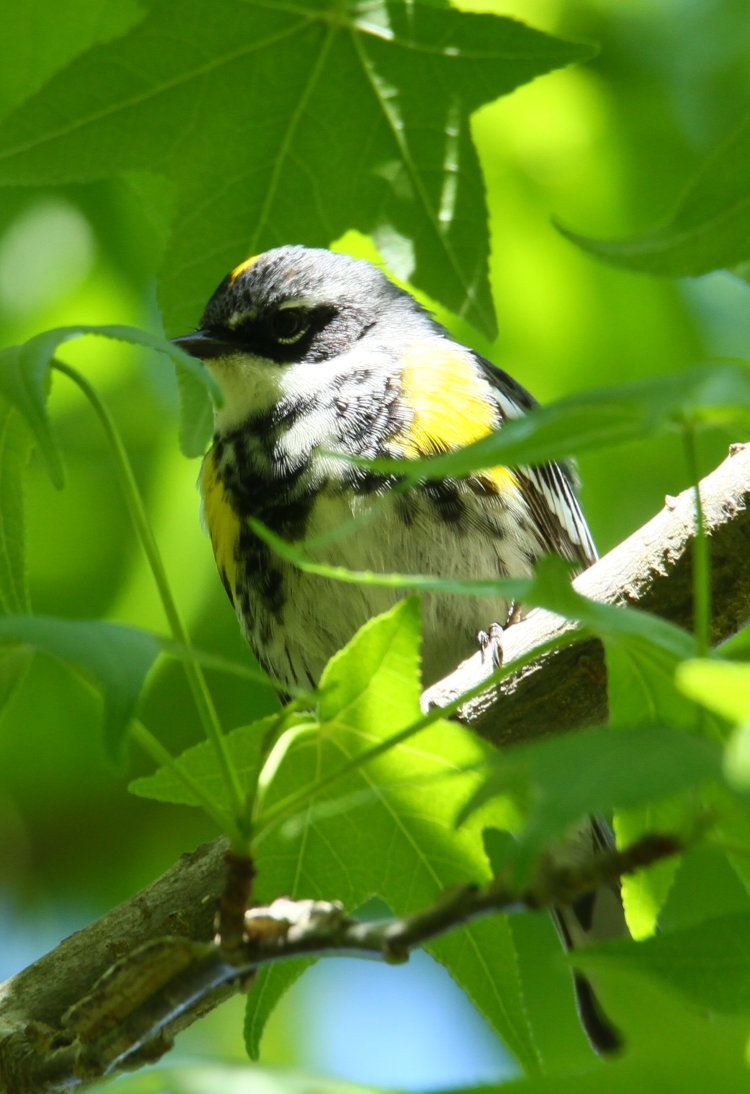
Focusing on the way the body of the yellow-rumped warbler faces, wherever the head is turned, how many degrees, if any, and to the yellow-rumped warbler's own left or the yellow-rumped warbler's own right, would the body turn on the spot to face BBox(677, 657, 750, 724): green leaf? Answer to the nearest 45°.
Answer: approximately 45° to the yellow-rumped warbler's own left

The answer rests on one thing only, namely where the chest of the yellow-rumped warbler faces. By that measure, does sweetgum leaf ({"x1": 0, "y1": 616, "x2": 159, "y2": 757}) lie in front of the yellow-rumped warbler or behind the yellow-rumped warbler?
in front

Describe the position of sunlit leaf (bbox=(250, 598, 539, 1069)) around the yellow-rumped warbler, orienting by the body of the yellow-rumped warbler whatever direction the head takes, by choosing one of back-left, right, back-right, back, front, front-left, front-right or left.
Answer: front-left

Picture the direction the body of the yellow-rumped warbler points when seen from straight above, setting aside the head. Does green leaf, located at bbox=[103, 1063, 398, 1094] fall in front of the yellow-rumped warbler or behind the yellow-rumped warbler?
in front

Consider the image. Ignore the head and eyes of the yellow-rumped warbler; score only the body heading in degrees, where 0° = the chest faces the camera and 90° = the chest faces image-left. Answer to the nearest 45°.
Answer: approximately 45°
